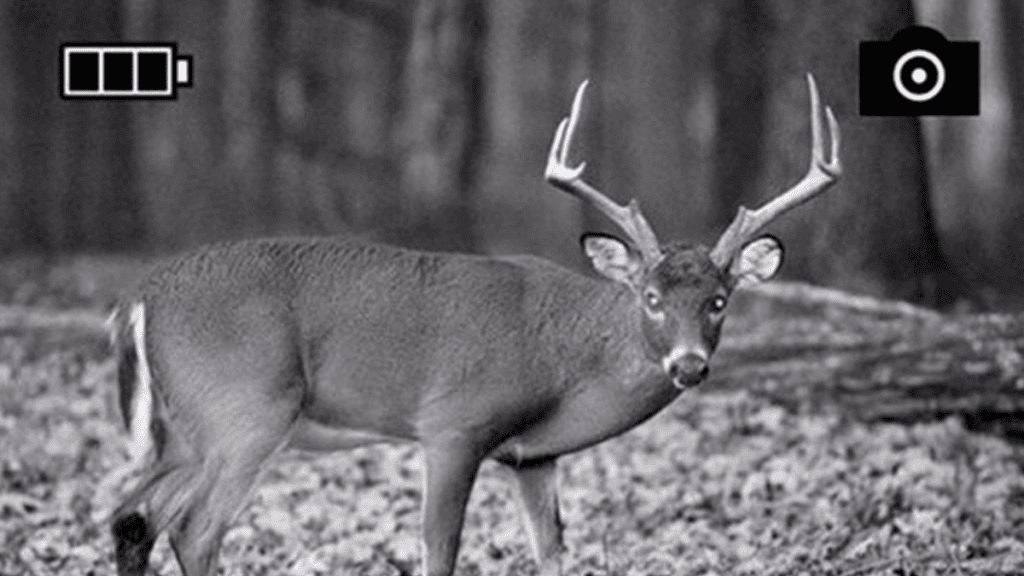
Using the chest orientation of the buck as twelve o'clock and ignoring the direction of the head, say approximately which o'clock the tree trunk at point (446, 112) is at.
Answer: The tree trunk is roughly at 9 o'clock from the buck.

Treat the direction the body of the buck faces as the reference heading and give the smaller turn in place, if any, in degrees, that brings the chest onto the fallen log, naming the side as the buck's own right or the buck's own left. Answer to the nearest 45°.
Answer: approximately 45° to the buck's own left

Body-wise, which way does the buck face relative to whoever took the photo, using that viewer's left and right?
facing to the right of the viewer

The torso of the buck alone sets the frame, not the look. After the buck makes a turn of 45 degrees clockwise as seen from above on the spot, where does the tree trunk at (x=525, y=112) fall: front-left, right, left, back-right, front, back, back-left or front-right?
back-left
